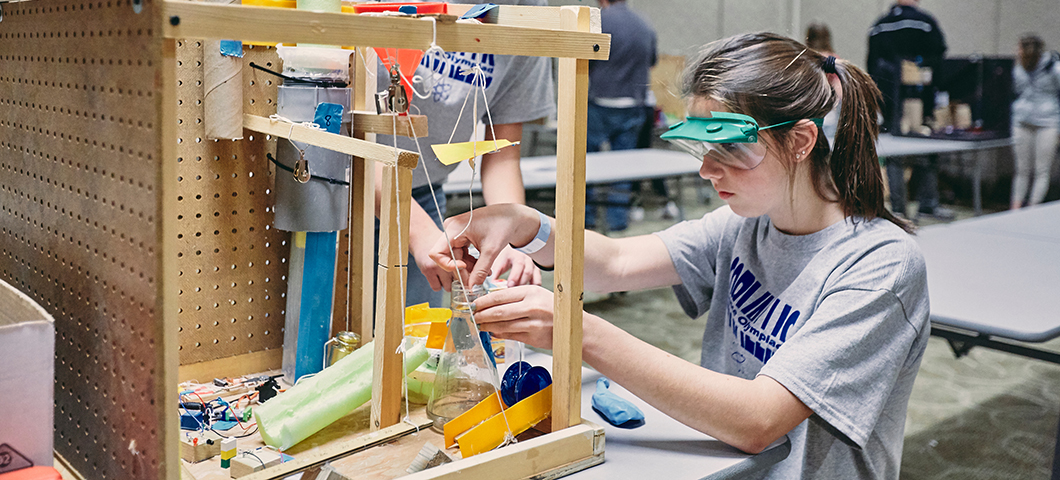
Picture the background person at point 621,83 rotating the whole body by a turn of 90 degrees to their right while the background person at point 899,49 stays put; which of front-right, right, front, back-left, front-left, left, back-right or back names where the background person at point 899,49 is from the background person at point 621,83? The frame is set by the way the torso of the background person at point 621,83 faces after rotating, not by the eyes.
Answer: front

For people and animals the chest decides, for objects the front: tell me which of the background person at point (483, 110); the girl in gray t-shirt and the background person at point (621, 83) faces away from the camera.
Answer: the background person at point (621, 83)

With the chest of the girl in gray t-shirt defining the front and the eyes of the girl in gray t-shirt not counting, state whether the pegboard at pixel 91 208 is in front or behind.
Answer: in front

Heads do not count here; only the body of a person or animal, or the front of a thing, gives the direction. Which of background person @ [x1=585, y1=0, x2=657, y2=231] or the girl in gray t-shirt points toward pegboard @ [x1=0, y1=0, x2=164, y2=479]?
the girl in gray t-shirt

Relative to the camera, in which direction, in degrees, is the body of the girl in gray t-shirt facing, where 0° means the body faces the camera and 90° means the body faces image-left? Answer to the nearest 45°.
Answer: approximately 45°

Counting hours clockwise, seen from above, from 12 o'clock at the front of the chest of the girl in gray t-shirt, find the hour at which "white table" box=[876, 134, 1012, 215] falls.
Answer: The white table is roughly at 5 o'clock from the girl in gray t-shirt.

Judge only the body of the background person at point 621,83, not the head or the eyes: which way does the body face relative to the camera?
away from the camera
